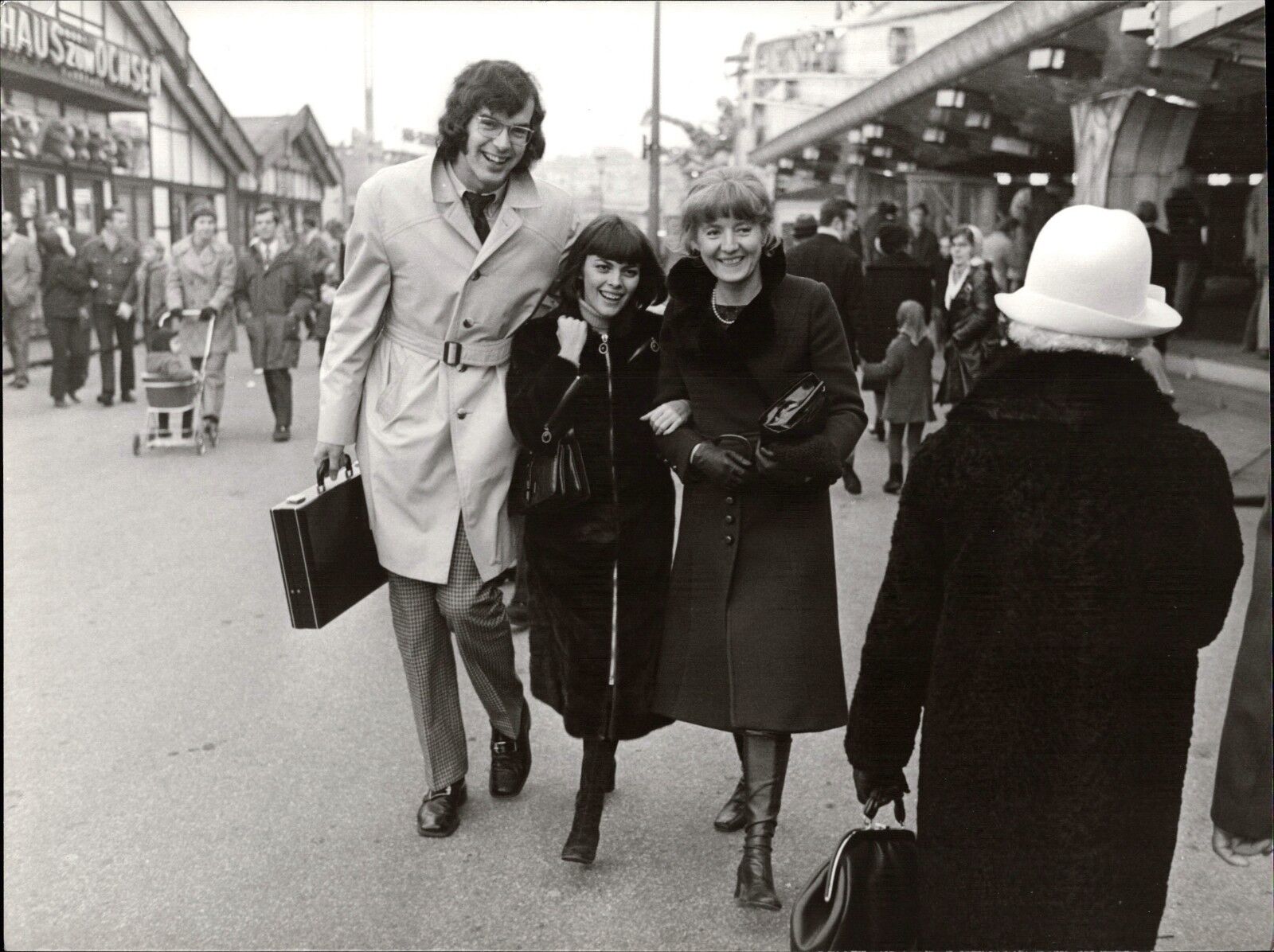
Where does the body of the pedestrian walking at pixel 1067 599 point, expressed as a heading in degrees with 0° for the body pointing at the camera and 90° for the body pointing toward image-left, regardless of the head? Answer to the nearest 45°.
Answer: approximately 180°

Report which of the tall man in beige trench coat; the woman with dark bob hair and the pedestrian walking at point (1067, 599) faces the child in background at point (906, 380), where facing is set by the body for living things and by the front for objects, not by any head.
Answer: the pedestrian walking

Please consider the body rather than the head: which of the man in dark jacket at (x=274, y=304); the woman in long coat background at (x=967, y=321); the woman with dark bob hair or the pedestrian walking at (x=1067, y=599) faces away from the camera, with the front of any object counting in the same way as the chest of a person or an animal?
the pedestrian walking

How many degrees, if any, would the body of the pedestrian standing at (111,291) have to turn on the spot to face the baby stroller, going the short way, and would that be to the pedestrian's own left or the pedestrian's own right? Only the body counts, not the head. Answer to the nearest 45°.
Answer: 0° — they already face it

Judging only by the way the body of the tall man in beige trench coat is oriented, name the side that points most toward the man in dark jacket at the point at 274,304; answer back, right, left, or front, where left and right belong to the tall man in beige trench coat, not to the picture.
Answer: back
